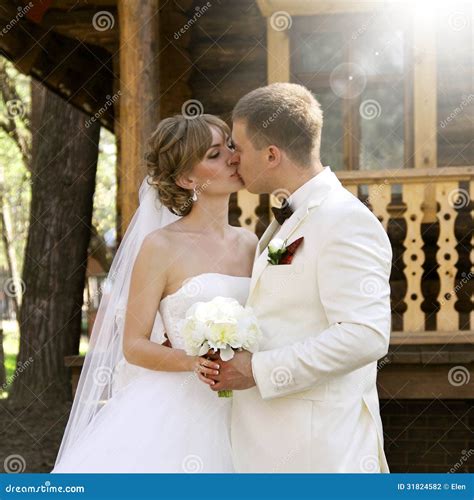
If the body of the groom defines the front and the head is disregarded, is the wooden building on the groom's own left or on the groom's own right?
on the groom's own right

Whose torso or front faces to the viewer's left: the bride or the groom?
the groom

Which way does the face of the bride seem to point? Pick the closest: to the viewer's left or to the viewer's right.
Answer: to the viewer's right

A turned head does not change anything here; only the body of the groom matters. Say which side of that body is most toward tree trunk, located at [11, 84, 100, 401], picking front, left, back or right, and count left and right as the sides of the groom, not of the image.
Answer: right

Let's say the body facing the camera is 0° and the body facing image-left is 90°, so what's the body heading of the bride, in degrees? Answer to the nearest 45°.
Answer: approximately 315°

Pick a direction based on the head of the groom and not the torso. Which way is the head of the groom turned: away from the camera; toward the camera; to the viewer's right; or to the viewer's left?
to the viewer's left

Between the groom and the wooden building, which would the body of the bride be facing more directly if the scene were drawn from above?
the groom

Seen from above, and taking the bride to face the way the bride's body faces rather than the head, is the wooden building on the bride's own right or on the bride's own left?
on the bride's own left

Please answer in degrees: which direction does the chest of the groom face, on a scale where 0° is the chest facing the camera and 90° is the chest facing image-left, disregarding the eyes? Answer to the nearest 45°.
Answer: approximately 90°

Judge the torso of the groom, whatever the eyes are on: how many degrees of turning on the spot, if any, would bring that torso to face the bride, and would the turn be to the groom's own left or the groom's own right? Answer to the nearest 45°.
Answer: approximately 45° to the groom's own right

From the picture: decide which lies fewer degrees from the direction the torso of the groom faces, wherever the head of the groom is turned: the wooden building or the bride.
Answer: the bride
